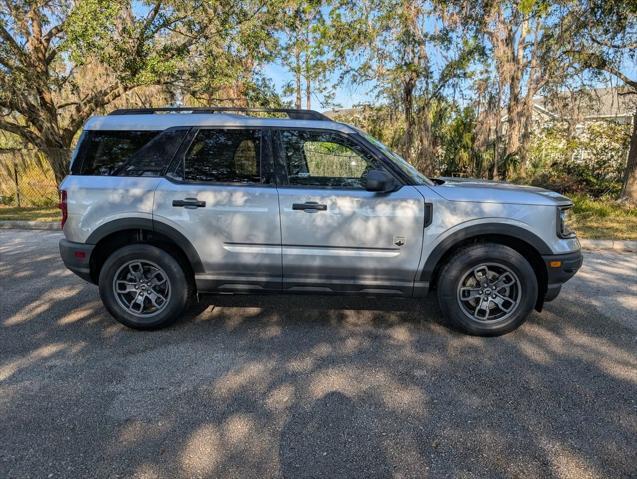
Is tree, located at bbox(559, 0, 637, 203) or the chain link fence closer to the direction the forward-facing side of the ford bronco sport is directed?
the tree

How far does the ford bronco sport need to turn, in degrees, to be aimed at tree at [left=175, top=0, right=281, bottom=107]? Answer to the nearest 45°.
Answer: approximately 90° to its left

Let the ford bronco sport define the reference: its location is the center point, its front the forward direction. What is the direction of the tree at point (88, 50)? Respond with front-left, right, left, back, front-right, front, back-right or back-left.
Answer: back-left

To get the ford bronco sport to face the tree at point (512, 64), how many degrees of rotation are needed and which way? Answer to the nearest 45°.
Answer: approximately 45° to its left

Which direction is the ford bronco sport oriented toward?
to the viewer's right

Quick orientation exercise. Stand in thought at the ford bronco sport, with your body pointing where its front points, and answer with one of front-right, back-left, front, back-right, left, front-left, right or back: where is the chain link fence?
back-left

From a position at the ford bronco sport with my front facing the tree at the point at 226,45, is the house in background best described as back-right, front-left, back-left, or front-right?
front-right
